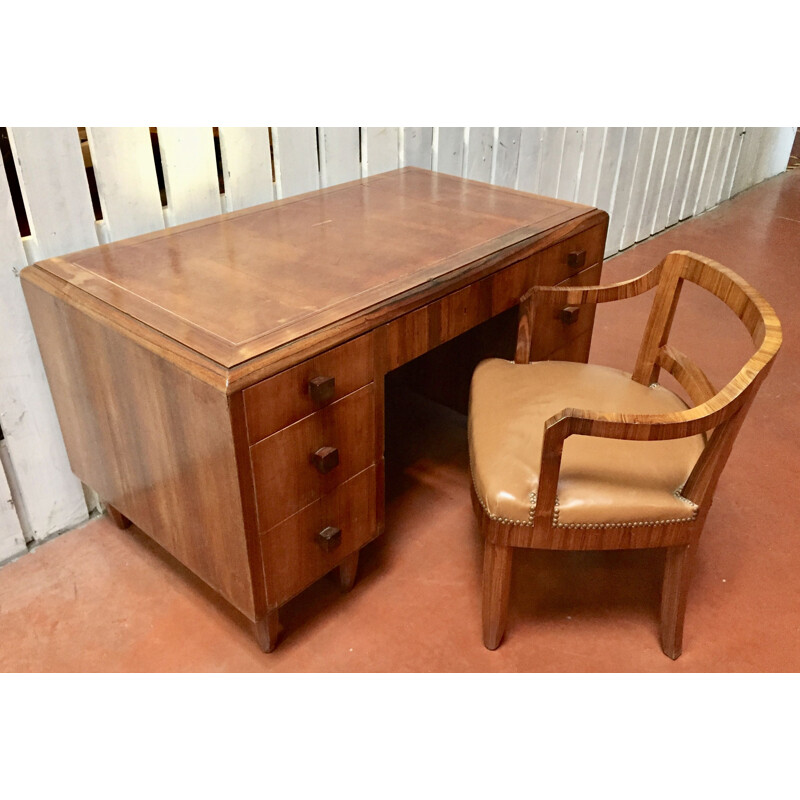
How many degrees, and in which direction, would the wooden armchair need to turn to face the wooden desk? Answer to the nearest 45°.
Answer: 0° — it already faces it

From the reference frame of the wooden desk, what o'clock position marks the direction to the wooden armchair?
The wooden armchair is roughly at 11 o'clock from the wooden desk.

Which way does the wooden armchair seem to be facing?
to the viewer's left

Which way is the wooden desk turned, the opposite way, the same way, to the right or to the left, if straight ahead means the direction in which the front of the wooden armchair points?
the opposite way

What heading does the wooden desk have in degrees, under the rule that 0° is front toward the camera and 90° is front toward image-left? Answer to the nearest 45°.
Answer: approximately 315°

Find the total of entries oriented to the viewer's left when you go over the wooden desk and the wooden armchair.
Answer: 1
